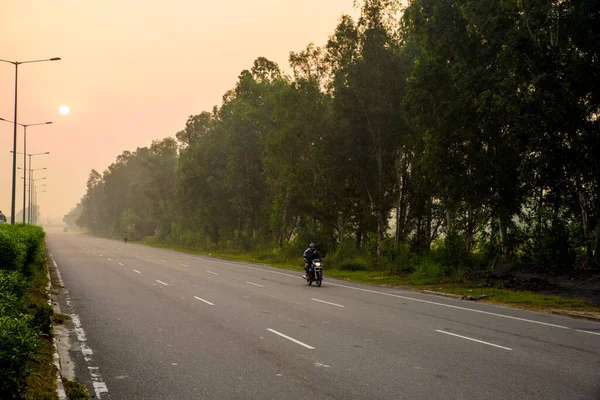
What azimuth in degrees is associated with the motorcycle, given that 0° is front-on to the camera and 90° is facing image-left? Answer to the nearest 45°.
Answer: approximately 315°

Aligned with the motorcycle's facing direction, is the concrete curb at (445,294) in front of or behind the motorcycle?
in front

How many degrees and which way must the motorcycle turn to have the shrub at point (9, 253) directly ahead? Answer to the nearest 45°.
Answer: approximately 90° to its right

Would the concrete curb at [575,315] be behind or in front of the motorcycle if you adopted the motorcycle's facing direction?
in front

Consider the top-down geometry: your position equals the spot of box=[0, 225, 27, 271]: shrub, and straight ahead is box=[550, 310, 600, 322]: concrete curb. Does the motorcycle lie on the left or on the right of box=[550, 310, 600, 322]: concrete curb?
left
